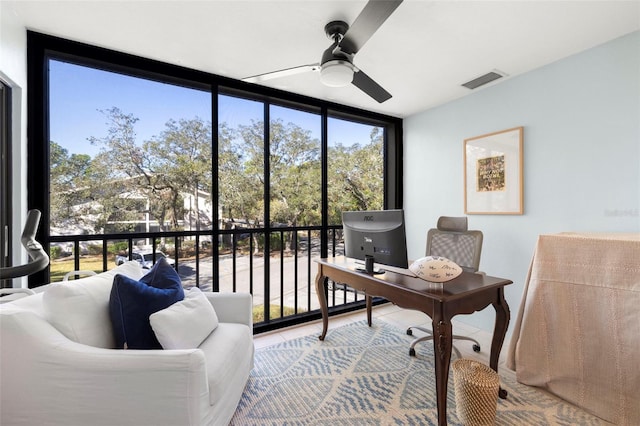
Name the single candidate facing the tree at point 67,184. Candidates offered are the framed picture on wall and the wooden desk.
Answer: the framed picture on wall

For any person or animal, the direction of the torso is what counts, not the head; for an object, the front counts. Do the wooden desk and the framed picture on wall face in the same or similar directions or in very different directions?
very different directions

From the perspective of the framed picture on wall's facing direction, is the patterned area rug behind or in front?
in front

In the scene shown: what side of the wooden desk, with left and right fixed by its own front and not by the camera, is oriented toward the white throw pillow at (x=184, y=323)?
back

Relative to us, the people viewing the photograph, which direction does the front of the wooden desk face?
facing away from the viewer and to the right of the viewer

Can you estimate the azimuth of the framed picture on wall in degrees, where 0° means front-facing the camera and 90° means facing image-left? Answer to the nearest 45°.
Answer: approximately 45°
